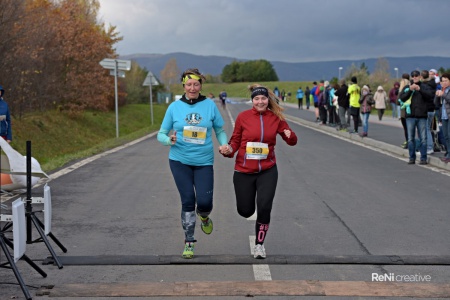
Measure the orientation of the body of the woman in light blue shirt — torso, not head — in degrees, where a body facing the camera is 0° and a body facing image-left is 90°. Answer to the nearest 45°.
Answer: approximately 0°

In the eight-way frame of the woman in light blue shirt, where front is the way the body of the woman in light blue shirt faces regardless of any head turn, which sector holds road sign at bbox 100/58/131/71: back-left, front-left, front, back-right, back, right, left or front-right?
back

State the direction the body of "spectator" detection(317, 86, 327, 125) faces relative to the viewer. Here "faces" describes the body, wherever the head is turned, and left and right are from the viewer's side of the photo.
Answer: facing to the left of the viewer

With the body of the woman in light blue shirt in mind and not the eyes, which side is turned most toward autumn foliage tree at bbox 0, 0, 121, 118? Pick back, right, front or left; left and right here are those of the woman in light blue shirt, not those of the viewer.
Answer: back

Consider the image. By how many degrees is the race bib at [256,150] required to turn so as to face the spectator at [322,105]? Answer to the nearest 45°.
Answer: approximately 180°

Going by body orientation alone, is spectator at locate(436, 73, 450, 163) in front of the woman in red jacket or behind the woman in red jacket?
behind

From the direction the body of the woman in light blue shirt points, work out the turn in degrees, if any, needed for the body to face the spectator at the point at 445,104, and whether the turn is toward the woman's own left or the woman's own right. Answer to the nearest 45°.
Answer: approximately 135° to the woman's own left
